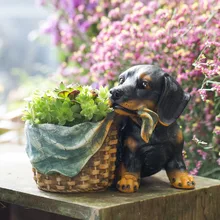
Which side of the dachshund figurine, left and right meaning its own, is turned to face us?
front
